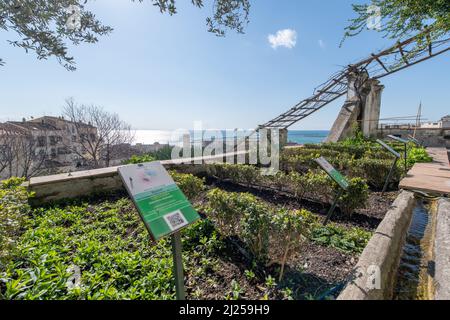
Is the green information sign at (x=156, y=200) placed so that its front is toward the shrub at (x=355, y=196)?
no

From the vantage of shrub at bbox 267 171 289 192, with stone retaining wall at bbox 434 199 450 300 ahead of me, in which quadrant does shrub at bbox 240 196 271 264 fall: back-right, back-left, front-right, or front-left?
front-right

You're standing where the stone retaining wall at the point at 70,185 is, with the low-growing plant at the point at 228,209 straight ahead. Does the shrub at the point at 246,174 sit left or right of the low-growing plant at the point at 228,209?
left

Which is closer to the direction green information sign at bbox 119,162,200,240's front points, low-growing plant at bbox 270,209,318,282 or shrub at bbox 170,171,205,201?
the low-growing plant

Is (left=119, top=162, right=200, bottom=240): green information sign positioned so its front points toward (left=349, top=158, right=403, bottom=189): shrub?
no

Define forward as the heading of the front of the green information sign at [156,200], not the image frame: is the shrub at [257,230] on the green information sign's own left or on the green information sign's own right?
on the green information sign's own left

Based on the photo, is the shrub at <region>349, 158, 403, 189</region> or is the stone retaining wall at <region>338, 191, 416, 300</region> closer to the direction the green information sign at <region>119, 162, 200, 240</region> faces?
the stone retaining wall

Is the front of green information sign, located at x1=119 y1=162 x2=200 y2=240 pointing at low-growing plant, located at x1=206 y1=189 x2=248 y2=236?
no

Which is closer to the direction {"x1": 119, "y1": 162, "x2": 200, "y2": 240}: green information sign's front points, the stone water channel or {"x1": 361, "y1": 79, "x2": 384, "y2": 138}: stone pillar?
the stone water channel

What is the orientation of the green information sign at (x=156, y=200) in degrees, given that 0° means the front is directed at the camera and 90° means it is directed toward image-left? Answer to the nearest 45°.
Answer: approximately 315°

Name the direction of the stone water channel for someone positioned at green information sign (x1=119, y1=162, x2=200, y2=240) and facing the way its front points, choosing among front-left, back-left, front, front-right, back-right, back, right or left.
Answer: front-left

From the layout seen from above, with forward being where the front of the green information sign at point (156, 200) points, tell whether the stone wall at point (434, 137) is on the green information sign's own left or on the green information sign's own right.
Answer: on the green information sign's own left

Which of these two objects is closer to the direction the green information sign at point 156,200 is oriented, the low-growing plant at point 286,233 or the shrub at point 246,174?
the low-growing plant

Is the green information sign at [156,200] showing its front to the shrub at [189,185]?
no

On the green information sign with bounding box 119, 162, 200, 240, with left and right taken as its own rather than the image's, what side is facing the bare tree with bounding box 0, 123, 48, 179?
back

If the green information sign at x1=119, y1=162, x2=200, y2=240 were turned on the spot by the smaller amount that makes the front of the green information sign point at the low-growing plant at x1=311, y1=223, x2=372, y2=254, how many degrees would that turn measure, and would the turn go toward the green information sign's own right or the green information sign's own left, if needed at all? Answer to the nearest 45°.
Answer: approximately 45° to the green information sign's own left

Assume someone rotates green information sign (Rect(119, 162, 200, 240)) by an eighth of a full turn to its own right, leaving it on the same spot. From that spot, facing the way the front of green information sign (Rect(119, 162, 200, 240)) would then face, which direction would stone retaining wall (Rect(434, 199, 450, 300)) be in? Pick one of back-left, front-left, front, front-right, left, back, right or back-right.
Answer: left

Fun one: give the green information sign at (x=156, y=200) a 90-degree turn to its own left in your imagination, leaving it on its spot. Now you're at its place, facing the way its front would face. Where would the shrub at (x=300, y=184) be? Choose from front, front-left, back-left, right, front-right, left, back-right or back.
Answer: front
